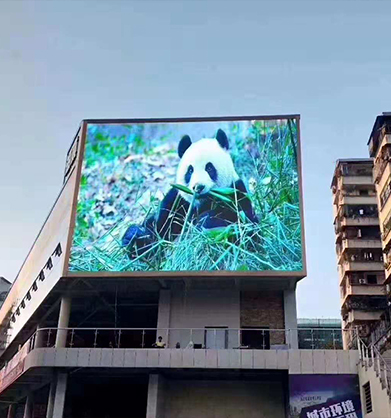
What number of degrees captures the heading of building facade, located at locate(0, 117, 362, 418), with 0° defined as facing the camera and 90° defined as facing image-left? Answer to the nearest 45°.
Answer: approximately 0°

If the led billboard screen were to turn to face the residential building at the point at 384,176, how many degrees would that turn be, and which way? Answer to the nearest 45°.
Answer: approximately 135° to its left

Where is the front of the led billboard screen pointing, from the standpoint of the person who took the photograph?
facing the viewer

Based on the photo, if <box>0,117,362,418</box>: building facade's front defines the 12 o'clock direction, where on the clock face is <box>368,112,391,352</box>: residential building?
The residential building is roughly at 8 o'clock from the building facade.

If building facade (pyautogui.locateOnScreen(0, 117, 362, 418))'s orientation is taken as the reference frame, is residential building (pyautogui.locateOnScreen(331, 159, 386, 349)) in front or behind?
behind
